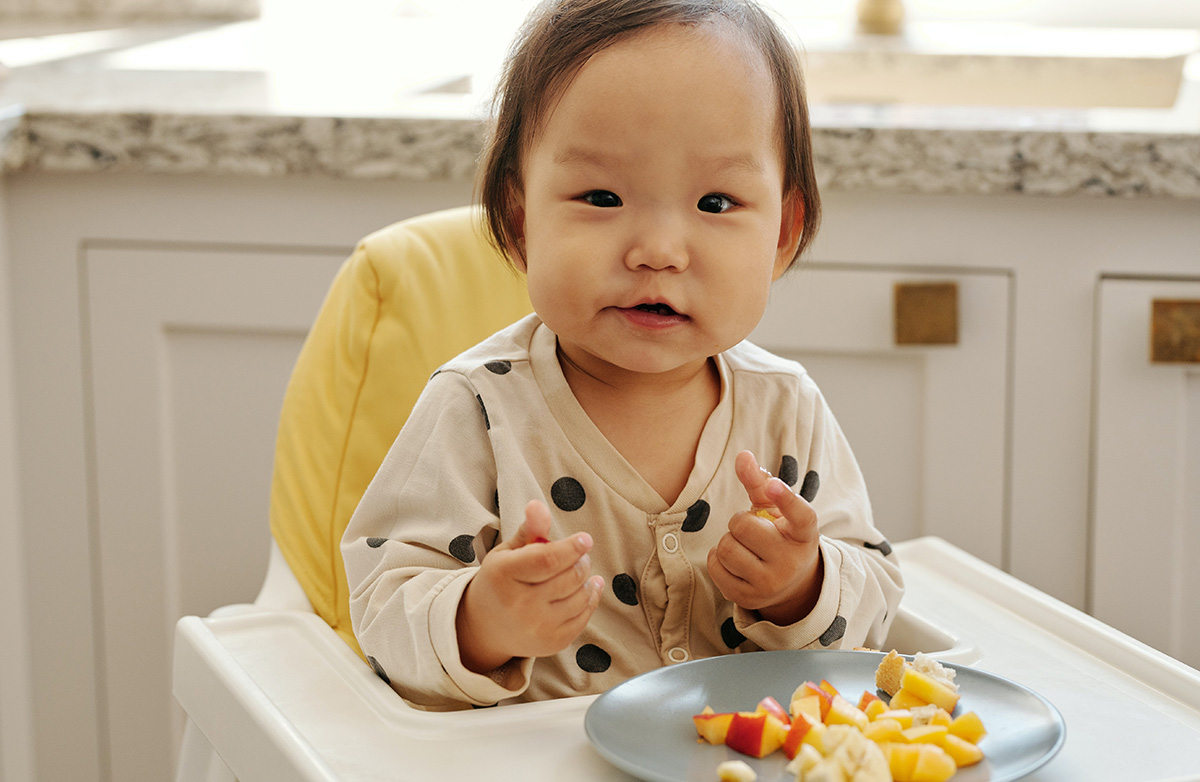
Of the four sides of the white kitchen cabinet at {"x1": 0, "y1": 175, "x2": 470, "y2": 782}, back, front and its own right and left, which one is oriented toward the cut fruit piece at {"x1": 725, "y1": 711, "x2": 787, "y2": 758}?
front

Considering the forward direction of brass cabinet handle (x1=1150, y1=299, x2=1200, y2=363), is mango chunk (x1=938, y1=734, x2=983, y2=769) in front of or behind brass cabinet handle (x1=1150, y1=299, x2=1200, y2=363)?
in front

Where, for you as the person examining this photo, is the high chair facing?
facing the viewer and to the right of the viewer

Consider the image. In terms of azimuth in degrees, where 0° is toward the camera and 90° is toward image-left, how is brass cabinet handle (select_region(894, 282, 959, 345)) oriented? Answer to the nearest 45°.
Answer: approximately 0°

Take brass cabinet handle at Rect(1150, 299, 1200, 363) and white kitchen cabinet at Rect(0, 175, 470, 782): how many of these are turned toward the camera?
2

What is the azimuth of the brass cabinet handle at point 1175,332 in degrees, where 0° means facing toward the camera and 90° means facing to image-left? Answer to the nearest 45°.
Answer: approximately 0°

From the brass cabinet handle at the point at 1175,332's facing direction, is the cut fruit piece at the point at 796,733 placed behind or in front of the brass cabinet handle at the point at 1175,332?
in front
